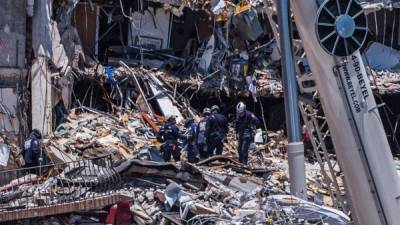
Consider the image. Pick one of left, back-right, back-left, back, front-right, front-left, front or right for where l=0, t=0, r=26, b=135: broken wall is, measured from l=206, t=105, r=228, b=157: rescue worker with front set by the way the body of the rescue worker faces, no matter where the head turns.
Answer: left

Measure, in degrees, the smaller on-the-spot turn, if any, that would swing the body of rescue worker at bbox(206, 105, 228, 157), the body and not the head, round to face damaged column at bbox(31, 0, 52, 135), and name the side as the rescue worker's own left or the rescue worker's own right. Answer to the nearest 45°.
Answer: approximately 90° to the rescue worker's own left

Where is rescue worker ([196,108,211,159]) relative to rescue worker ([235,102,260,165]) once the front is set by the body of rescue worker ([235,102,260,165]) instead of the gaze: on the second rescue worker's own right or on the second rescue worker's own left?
on the second rescue worker's own right

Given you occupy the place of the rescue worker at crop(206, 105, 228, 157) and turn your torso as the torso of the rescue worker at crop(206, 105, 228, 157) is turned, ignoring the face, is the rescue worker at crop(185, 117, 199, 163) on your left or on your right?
on your left

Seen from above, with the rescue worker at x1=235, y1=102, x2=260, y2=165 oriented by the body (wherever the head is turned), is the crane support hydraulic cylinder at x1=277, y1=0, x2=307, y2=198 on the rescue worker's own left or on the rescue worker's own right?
on the rescue worker's own left

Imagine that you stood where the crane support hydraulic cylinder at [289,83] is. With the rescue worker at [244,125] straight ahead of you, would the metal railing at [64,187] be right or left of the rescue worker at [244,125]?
left

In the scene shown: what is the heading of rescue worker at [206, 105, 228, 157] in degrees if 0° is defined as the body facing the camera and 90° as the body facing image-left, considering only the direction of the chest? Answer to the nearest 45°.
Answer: approximately 180°
